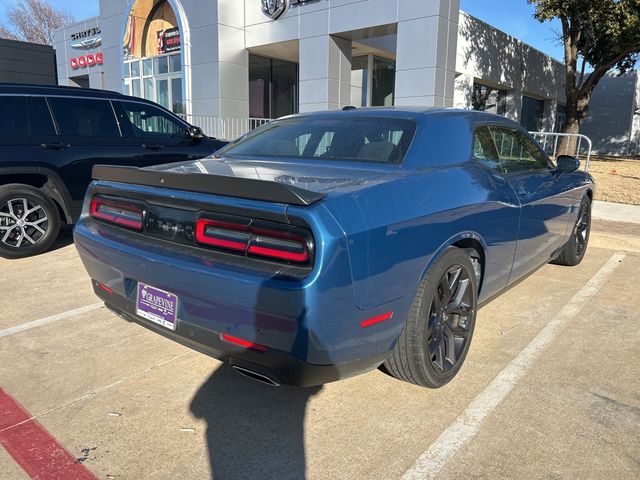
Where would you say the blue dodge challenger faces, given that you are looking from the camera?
facing away from the viewer and to the right of the viewer

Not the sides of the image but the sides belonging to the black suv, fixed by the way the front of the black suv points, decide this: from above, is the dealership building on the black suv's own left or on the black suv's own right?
on the black suv's own left

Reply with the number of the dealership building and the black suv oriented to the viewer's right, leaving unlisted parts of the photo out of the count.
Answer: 1

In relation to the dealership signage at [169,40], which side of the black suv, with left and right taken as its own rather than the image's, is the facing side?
left

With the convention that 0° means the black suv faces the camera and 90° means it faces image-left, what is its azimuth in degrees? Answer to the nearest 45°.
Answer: approximately 270°

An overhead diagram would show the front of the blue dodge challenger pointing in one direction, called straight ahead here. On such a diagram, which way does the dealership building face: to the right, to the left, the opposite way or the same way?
the opposite way

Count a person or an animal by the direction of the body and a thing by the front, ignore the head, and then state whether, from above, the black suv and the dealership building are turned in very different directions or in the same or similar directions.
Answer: very different directions

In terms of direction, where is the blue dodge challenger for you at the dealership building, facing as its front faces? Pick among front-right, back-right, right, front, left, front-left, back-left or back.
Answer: front-left
